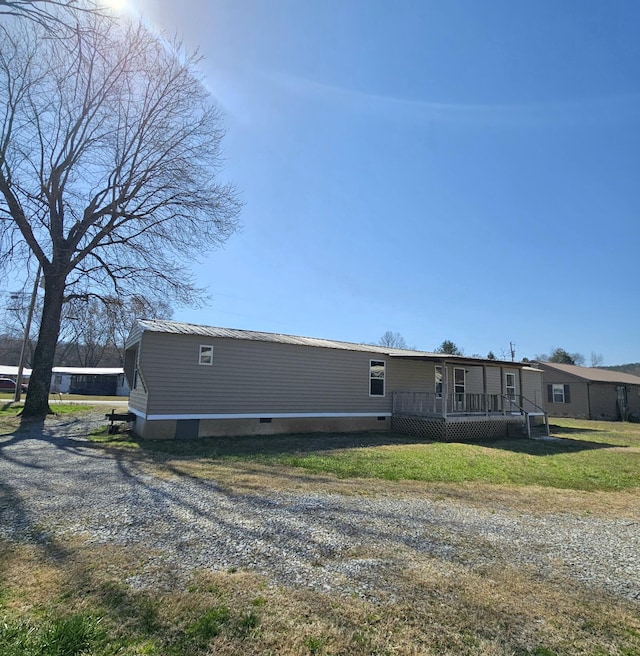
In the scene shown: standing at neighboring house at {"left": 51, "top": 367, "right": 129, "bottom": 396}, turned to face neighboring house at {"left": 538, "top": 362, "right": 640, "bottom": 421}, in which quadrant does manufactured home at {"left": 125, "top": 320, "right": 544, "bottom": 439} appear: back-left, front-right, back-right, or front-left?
front-right

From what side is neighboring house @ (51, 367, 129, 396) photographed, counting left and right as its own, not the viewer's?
front

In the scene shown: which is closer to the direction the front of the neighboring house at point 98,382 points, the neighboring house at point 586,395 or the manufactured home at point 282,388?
the manufactured home

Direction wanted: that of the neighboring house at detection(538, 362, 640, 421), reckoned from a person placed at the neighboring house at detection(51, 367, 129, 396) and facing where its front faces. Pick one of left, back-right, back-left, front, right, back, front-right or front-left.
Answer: front-left

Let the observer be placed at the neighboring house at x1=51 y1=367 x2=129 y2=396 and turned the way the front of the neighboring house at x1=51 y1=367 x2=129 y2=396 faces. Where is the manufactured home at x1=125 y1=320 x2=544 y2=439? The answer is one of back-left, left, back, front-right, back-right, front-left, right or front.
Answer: front

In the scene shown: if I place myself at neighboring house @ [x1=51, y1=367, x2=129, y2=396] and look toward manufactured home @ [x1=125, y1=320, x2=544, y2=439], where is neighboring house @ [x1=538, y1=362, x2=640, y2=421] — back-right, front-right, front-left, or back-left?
front-left

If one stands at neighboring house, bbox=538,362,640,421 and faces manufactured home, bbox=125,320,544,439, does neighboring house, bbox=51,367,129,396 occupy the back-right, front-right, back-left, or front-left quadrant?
front-right
